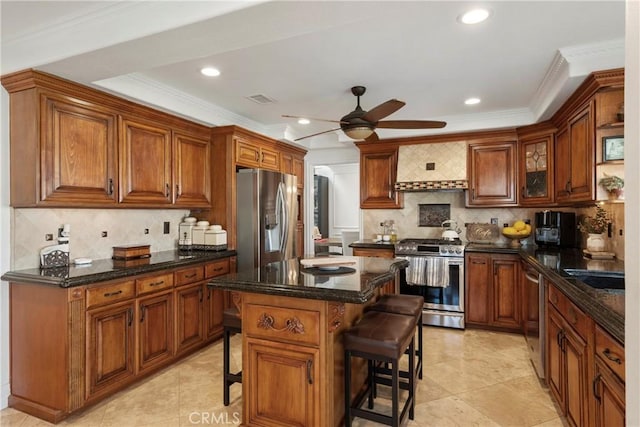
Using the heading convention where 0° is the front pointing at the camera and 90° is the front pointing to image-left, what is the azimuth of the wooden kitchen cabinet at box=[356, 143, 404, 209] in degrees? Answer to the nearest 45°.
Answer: approximately 0°

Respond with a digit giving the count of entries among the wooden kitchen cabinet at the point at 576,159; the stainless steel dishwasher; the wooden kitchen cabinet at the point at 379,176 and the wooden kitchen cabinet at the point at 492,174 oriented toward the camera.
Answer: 2

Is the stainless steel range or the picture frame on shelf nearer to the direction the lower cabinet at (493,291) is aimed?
the picture frame on shelf

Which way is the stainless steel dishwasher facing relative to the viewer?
to the viewer's left

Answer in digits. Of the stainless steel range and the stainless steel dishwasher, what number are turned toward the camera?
1

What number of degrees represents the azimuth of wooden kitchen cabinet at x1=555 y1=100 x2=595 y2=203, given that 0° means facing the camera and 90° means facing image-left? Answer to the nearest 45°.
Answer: approximately 90°

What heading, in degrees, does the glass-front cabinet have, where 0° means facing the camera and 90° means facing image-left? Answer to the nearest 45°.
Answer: approximately 45°

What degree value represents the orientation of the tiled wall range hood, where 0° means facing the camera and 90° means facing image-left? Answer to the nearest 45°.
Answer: approximately 0°

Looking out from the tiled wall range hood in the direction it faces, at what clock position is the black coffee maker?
The black coffee maker is roughly at 10 o'clock from the tiled wall range hood.

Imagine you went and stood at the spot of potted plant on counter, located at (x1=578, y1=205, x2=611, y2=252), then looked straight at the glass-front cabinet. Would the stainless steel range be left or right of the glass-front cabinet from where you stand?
left

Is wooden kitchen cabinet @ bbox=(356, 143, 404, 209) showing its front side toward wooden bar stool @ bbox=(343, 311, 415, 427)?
yes

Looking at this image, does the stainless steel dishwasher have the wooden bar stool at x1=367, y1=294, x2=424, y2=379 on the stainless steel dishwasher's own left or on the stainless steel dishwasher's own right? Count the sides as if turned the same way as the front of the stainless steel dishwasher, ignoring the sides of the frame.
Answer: on the stainless steel dishwasher's own left
